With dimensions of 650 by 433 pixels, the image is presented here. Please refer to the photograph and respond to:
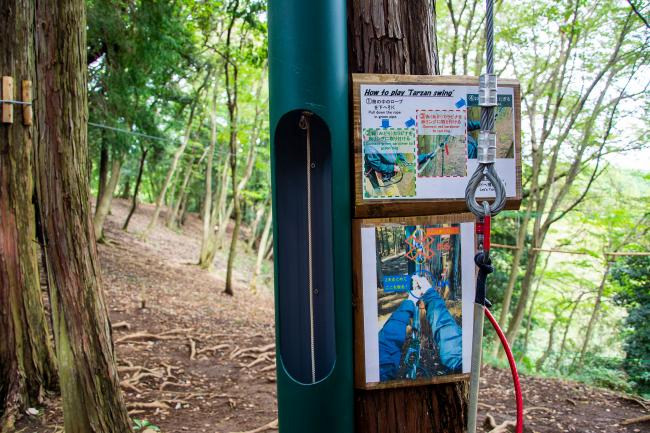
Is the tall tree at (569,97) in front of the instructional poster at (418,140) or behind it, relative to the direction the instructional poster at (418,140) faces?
behind

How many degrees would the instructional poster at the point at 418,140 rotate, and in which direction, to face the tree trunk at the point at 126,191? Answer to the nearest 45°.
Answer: approximately 135° to its right

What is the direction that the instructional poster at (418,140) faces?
toward the camera

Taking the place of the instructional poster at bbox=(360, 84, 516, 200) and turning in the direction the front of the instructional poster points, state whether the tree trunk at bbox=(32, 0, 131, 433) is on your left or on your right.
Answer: on your right

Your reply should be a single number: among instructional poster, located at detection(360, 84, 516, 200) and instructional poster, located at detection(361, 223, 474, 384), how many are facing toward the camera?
2

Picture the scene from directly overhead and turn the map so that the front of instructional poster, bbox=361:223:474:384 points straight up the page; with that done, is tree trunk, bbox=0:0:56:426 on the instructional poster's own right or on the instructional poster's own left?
on the instructional poster's own right

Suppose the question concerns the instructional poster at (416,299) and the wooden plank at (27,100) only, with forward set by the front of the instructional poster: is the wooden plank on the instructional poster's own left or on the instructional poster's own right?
on the instructional poster's own right

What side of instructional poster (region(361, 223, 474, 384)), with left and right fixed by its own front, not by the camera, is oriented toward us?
front
